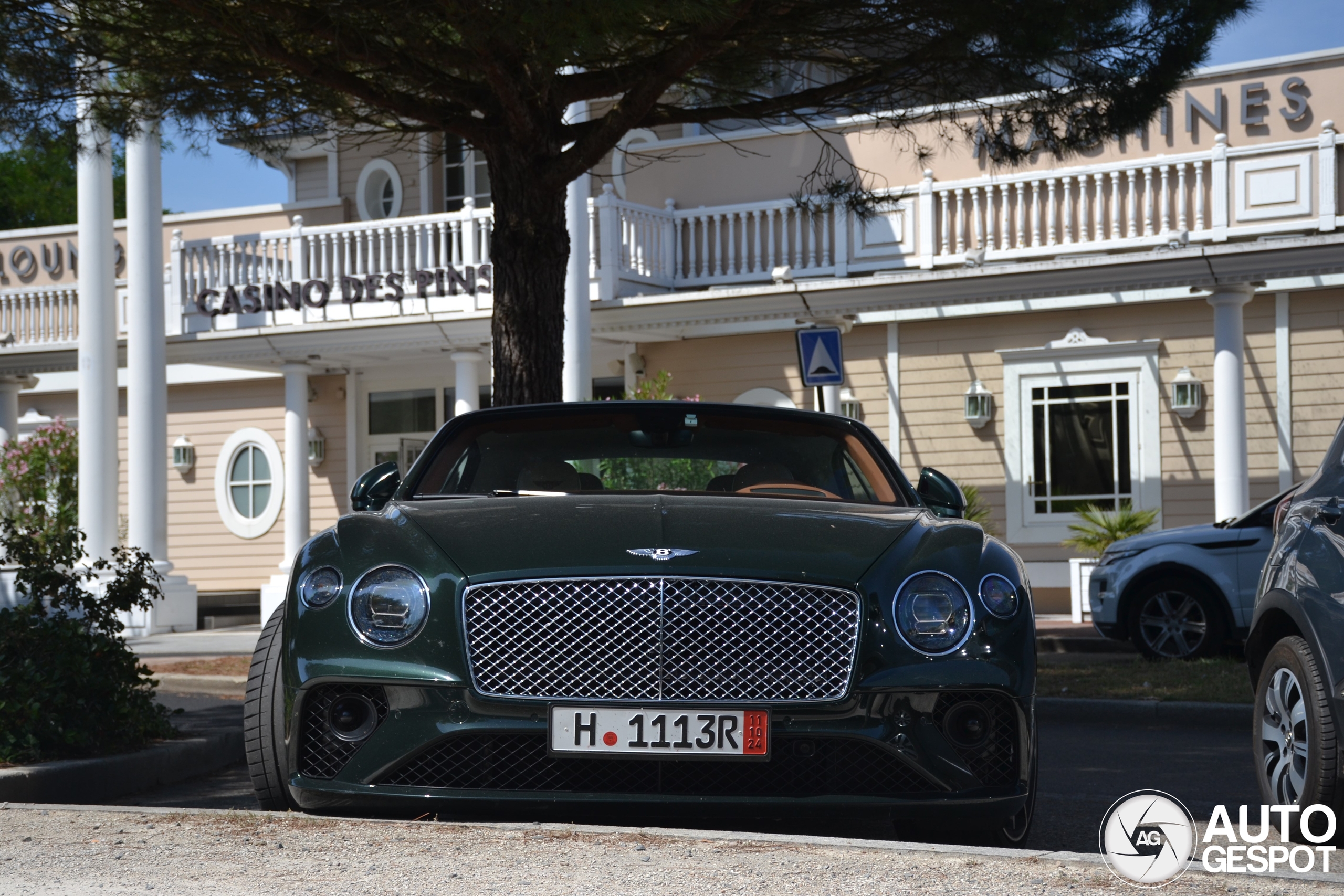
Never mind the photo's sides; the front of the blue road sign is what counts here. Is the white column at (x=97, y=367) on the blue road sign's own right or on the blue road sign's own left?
on the blue road sign's own right

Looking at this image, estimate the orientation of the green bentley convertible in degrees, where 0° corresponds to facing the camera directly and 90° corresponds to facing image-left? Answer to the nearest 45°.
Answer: approximately 0°

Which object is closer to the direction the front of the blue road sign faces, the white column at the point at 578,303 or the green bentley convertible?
the green bentley convertible

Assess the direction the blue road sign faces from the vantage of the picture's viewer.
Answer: facing the viewer

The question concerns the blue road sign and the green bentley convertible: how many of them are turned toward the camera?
2

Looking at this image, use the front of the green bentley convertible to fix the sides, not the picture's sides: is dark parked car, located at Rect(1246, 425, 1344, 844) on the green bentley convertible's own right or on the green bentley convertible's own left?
on the green bentley convertible's own left

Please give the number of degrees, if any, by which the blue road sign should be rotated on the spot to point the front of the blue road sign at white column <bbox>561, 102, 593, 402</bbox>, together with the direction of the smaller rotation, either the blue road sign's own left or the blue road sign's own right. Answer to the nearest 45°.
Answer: approximately 135° to the blue road sign's own right

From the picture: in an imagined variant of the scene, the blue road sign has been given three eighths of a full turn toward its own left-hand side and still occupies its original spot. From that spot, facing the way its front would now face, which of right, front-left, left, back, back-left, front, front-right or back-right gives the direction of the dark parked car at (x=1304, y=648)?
back-right

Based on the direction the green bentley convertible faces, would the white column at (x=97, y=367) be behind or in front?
behind

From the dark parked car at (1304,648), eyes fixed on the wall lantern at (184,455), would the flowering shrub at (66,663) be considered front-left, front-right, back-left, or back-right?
front-left

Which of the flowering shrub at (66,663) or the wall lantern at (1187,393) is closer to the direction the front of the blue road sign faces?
the flowering shrub

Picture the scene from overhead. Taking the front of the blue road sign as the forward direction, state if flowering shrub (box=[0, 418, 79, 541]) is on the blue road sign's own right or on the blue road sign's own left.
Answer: on the blue road sign's own right

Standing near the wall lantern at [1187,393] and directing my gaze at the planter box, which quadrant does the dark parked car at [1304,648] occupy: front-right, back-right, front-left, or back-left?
front-left

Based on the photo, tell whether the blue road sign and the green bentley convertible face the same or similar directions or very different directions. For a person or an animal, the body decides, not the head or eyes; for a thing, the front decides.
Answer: same or similar directions
